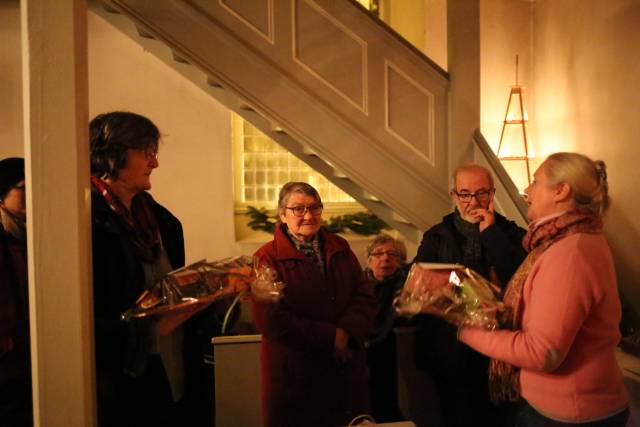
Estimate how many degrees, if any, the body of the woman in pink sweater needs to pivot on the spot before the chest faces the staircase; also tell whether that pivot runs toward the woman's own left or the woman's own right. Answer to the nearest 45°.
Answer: approximately 45° to the woman's own right

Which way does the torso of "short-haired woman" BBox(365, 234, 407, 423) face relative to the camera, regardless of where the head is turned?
toward the camera

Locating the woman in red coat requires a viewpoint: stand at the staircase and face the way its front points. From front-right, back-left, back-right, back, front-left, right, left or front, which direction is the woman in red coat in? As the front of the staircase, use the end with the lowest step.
right

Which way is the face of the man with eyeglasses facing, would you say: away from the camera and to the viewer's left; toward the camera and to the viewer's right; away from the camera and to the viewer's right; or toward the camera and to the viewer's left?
toward the camera and to the viewer's right

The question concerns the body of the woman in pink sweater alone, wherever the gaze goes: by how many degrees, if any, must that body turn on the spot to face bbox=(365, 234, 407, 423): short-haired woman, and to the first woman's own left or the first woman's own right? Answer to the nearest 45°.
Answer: approximately 45° to the first woman's own right

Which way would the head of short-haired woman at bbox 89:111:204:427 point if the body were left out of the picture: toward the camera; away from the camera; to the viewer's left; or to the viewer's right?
to the viewer's right

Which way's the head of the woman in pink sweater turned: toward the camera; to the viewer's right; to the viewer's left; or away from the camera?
to the viewer's left

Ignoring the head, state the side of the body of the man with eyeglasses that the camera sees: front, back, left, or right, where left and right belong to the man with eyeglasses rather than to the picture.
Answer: front

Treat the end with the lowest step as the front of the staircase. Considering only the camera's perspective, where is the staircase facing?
facing to the right of the viewer

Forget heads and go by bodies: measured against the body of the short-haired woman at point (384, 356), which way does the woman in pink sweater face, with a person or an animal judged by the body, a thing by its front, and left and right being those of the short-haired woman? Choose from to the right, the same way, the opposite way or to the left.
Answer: to the right

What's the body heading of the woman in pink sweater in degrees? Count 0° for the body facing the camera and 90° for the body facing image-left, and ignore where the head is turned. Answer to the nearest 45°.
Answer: approximately 90°
